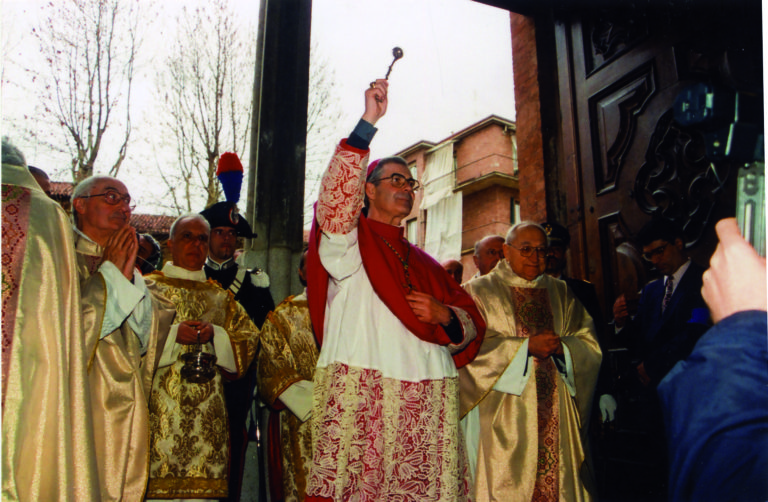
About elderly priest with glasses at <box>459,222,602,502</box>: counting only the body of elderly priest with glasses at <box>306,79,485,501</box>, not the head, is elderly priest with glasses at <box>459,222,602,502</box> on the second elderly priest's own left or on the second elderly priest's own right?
on the second elderly priest's own left

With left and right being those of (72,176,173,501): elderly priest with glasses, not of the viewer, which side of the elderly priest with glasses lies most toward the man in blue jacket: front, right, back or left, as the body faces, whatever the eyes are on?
front

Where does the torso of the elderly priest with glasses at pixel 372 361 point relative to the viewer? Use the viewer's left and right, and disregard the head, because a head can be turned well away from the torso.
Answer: facing the viewer and to the right of the viewer

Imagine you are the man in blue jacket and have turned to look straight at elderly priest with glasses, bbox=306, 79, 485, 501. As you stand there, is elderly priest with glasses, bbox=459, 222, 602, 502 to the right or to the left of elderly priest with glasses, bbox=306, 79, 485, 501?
right

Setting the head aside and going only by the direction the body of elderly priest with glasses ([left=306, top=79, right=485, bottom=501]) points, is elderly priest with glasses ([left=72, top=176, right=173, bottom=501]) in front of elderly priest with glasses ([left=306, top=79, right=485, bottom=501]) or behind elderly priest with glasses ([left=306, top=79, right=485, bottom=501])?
behind

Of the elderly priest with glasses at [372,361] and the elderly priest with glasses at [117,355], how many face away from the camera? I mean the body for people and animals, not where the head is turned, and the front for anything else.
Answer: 0

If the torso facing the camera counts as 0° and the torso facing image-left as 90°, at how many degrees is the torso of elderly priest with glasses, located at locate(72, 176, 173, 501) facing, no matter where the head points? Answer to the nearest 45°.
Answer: approximately 315°

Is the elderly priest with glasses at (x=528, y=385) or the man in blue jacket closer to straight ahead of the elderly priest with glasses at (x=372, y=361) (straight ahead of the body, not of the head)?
the man in blue jacket

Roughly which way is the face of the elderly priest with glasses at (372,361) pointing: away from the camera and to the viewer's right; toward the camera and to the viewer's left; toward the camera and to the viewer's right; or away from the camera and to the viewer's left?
toward the camera and to the viewer's right

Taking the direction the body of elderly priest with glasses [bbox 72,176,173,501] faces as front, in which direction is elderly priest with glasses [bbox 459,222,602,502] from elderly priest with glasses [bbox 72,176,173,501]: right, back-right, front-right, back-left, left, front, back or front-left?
front-left

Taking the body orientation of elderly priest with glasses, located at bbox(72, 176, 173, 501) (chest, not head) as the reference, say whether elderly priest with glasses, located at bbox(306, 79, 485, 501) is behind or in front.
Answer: in front
